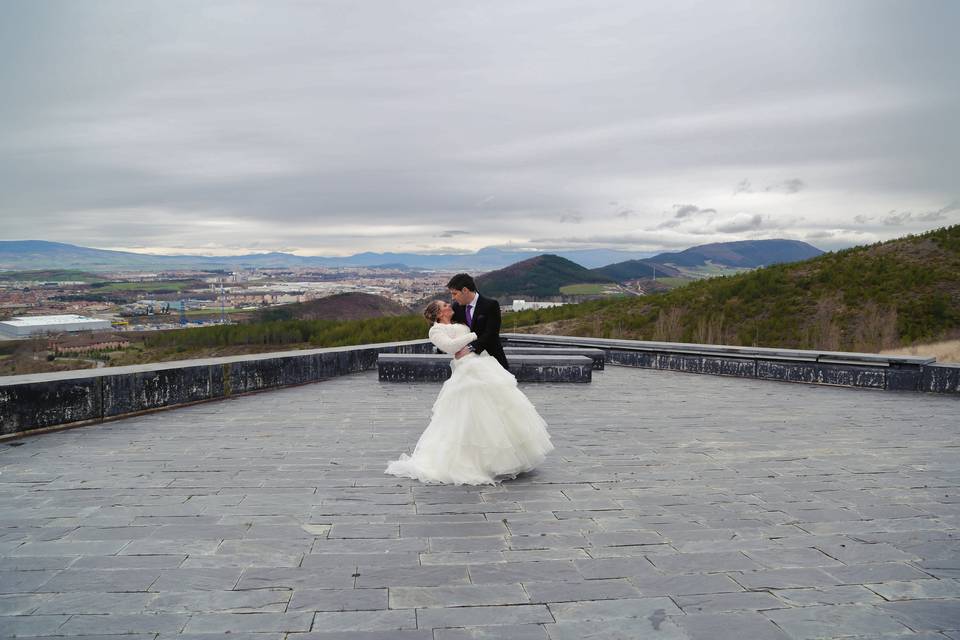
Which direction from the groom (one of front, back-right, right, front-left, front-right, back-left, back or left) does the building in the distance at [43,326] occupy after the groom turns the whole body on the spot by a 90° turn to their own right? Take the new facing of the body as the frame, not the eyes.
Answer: front

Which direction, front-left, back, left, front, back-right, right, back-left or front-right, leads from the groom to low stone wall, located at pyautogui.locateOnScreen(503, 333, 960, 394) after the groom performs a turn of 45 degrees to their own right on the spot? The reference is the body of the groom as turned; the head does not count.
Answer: back-right

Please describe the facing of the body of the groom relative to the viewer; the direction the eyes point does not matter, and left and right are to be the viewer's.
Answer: facing the viewer and to the left of the viewer

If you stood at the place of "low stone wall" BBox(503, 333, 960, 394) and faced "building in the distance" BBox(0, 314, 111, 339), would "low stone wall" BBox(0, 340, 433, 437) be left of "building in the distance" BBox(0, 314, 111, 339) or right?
left
